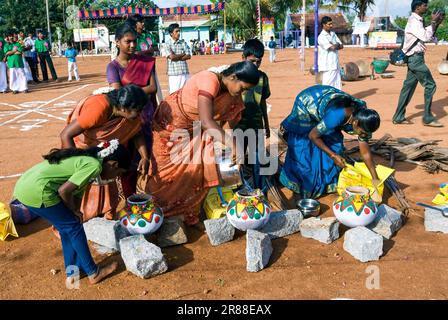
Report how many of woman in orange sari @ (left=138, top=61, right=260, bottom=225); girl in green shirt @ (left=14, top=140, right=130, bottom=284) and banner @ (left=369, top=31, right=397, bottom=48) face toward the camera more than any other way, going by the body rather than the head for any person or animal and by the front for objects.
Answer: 1

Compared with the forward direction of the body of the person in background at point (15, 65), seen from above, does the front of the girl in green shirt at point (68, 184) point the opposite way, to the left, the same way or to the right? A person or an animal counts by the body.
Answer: to the left

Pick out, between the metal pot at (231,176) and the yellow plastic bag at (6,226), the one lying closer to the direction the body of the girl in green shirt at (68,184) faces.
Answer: the metal pot

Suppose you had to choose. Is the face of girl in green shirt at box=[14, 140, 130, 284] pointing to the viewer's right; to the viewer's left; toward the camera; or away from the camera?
to the viewer's right

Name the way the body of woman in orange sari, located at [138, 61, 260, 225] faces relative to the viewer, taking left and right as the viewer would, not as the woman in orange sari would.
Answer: facing to the right of the viewer

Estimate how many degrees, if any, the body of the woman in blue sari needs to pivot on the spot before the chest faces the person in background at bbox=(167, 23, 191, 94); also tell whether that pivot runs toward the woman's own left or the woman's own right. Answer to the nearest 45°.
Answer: approximately 180°

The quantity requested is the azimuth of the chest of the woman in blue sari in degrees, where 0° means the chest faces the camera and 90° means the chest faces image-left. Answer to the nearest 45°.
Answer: approximately 315°

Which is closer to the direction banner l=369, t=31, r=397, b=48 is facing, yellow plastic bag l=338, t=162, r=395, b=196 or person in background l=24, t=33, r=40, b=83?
the yellow plastic bag
